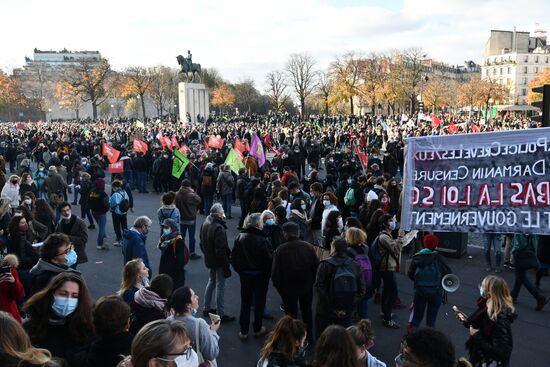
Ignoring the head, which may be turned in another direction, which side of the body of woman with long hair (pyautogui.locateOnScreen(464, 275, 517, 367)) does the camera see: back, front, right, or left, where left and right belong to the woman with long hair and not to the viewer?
left

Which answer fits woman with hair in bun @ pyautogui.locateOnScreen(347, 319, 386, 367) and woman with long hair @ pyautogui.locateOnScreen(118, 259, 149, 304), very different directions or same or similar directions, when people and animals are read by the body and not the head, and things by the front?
same or similar directions

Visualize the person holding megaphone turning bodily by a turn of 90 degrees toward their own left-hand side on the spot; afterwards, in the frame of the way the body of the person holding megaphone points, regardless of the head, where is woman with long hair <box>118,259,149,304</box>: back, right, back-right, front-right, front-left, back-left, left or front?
front-left

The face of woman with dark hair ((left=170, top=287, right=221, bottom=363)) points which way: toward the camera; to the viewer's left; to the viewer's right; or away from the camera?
to the viewer's right

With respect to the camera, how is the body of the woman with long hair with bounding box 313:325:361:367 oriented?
away from the camera

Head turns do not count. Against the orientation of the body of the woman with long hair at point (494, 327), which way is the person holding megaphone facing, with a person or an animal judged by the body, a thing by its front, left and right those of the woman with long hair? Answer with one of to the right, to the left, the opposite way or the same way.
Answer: to the right

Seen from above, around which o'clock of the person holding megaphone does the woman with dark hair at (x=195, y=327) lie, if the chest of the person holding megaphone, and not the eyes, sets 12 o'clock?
The woman with dark hair is roughly at 7 o'clock from the person holding megaphone.
